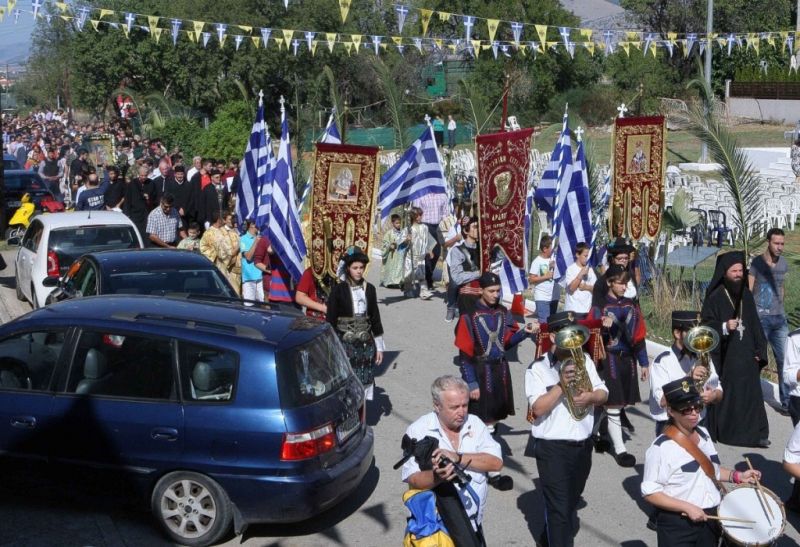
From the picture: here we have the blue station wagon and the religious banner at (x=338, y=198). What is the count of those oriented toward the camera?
1

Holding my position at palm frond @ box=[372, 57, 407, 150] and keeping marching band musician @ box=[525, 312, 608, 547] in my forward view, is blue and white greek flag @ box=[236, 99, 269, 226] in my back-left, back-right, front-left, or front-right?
front-right

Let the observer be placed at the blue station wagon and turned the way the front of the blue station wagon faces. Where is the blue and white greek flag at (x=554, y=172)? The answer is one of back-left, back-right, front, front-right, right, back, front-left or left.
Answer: right

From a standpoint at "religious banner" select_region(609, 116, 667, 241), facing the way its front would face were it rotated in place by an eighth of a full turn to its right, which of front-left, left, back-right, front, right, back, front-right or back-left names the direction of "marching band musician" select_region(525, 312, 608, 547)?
front-left

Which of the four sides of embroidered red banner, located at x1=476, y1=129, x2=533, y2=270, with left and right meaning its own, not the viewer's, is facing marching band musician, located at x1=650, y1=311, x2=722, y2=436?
front

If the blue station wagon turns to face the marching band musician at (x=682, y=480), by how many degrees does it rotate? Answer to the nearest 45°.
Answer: approximately 180°

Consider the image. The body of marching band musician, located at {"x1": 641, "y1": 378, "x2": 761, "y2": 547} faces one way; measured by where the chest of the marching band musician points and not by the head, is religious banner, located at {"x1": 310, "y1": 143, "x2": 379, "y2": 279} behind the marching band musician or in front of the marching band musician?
behind

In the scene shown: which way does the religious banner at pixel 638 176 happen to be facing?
toward the camera

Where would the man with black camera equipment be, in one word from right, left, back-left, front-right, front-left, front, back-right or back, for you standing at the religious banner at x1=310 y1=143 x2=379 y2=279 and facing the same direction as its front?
front

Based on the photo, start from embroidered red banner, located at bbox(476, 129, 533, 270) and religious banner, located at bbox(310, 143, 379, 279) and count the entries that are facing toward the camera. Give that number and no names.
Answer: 2

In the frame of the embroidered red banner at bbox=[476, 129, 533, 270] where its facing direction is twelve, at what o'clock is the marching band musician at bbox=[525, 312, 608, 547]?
The marching band musician is roughly at 12 o'clock from the embroidered red banner.

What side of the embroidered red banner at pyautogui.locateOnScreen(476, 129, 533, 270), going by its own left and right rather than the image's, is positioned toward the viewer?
front

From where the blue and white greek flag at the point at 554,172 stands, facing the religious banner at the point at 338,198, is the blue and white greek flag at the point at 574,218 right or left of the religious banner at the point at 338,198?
left

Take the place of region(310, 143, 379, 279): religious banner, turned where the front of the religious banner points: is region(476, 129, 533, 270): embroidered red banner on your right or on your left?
on your left

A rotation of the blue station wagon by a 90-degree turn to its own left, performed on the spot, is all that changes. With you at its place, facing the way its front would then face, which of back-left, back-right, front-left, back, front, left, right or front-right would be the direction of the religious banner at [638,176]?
back
